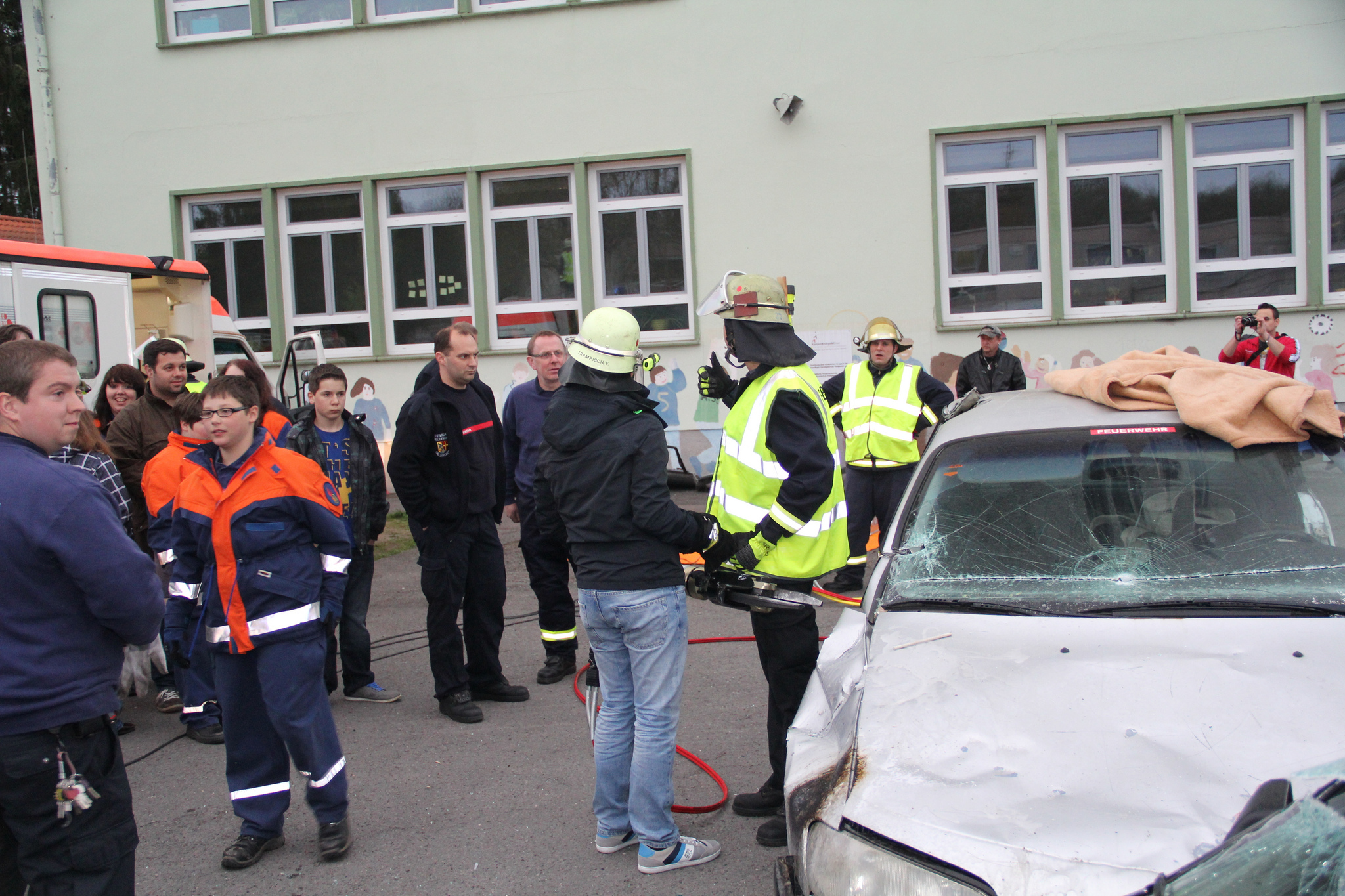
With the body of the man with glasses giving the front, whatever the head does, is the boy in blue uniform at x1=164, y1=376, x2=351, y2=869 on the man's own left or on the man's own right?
on the man's own right

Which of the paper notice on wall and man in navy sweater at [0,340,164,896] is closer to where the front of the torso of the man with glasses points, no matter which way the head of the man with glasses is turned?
the man in navy sweater

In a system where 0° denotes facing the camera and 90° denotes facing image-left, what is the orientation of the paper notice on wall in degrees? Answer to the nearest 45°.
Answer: approximately 0°

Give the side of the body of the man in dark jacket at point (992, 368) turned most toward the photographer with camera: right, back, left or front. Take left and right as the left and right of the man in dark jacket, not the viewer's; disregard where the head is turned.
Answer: left

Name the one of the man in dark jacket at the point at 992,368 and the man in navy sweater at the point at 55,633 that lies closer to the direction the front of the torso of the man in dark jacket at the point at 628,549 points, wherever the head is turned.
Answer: the man in dark jacket

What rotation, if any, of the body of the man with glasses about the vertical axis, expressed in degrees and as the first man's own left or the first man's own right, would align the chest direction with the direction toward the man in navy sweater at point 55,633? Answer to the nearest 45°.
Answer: approximately 45° to the first man's own right

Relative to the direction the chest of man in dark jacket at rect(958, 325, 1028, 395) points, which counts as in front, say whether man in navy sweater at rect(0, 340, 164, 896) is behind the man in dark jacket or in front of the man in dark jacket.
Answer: in front

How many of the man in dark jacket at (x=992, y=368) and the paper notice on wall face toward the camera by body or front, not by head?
2

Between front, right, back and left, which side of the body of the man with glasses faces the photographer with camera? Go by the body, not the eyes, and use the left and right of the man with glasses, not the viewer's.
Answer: left
